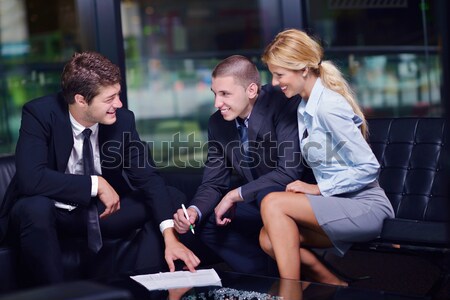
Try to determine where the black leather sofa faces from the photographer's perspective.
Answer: facing the viewer

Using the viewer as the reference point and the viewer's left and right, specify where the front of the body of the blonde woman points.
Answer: facing to the left of the viewer

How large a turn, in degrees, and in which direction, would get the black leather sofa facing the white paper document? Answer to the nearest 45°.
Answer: approximately 45° to its right

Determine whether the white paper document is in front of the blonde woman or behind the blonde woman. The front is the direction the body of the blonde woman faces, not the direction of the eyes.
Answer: in front
